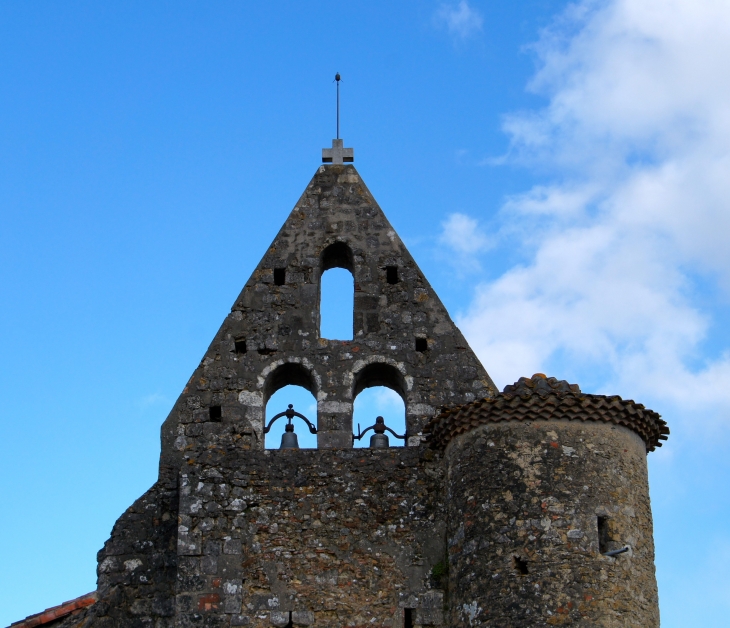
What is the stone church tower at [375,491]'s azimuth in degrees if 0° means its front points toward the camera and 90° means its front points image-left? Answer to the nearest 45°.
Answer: approximately 0°

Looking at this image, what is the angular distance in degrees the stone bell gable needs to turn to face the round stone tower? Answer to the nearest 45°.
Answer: approximately 45° to its left
